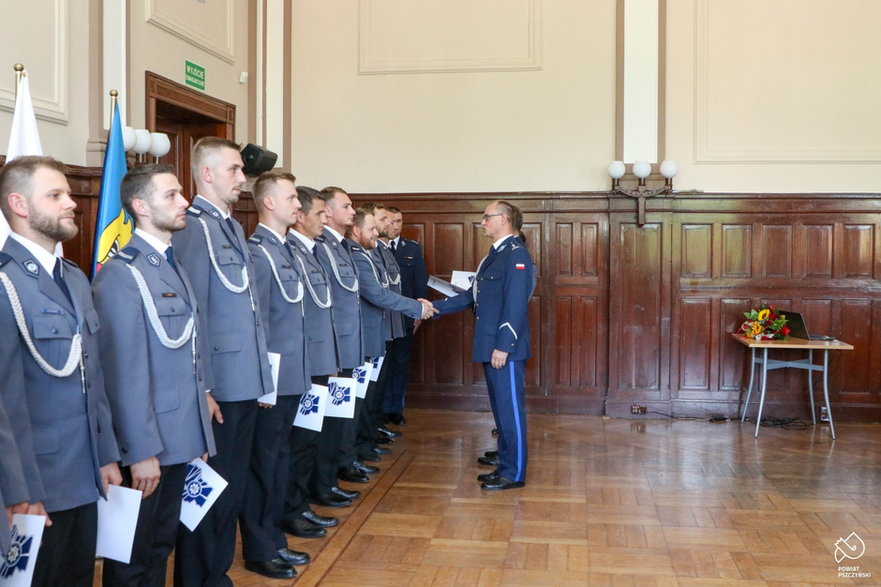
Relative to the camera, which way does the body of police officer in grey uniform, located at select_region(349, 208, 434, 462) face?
to the viewer's right

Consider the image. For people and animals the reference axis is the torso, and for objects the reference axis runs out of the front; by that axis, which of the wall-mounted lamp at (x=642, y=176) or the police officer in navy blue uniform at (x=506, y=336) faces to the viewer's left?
the police officer in navy blue uniform

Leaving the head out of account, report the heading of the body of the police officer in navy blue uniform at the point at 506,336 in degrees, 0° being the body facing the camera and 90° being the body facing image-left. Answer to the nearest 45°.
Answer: approximately 90°

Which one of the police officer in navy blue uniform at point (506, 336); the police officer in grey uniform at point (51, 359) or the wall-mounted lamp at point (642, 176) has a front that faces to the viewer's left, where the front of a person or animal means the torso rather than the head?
the police officer in navy blue uniform

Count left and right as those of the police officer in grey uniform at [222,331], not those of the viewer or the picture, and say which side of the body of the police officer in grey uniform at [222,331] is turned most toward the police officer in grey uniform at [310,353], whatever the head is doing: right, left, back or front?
left

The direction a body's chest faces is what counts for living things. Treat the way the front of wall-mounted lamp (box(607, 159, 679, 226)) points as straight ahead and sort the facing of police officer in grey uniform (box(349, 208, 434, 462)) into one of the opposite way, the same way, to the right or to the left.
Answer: to the left

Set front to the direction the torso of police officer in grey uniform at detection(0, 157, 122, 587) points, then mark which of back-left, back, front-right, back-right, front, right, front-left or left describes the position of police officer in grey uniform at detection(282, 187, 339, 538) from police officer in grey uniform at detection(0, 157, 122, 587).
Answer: left

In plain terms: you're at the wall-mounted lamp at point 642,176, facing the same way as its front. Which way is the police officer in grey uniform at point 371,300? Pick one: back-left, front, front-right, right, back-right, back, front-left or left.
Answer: front-right

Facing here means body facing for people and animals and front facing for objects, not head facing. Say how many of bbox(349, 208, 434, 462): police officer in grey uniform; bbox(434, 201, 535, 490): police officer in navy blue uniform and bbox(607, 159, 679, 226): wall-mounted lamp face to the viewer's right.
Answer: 1

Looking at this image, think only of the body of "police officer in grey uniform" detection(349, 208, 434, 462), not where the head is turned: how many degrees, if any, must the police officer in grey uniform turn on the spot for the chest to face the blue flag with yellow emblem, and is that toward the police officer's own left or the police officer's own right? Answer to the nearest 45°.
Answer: approximately 135° to the police officer's own right

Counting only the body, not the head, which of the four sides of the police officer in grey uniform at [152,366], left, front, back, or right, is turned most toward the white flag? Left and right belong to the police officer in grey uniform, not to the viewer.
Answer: back
